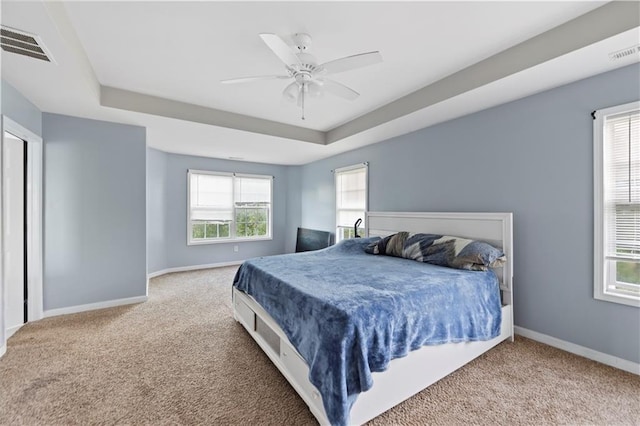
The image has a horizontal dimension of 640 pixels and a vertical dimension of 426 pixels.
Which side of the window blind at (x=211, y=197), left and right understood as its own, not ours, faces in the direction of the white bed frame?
front

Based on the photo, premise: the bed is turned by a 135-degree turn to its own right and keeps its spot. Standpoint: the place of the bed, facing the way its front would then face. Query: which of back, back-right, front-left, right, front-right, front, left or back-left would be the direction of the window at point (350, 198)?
front

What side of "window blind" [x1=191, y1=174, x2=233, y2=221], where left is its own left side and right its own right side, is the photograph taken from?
front

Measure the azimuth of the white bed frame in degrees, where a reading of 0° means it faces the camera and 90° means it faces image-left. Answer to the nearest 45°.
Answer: approximately 45°

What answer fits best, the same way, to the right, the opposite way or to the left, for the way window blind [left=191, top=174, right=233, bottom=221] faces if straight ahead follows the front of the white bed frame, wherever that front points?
to the left

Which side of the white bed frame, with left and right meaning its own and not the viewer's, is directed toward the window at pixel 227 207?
right

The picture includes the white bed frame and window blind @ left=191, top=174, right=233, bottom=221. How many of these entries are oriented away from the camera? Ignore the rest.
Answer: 0

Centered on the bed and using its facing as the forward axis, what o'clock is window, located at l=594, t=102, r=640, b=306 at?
The window is roughly at 7 o'clock from the bed.

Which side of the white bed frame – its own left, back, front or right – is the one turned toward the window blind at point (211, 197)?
right

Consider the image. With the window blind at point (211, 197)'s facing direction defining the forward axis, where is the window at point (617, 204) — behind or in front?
in front

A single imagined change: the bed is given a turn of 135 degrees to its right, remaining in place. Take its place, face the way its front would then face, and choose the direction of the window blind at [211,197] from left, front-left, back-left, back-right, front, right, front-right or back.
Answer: front-left

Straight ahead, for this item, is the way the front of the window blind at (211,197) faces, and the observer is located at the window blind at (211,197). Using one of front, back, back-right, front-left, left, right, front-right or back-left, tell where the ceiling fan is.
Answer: front
